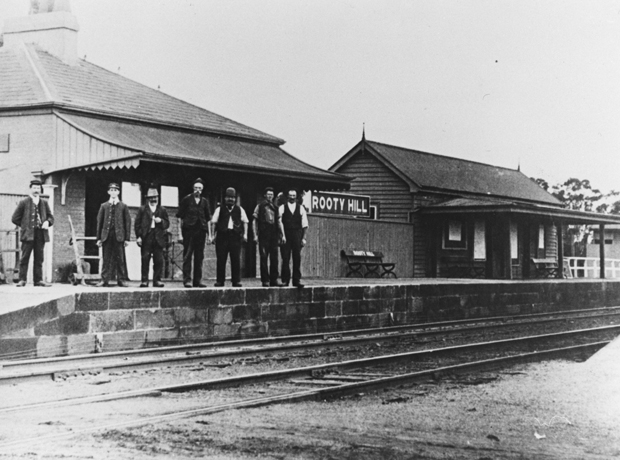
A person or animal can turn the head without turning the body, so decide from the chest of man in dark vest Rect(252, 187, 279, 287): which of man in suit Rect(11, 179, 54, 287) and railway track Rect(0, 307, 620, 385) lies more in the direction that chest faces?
the railway track

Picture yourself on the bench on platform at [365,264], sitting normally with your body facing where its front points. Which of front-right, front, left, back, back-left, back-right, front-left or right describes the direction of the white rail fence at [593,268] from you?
back-left

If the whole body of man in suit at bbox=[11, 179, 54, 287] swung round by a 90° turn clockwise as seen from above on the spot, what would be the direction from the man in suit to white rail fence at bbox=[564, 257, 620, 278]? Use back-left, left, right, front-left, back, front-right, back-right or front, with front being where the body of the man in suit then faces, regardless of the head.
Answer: back-right

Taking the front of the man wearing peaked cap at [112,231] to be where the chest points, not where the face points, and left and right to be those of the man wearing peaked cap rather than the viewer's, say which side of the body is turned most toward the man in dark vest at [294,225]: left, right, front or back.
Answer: left

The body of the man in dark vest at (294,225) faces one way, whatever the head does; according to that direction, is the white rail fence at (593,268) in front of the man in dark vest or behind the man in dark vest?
behind

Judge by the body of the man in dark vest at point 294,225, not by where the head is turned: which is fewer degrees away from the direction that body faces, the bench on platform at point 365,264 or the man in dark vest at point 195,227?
the man in dark vest
